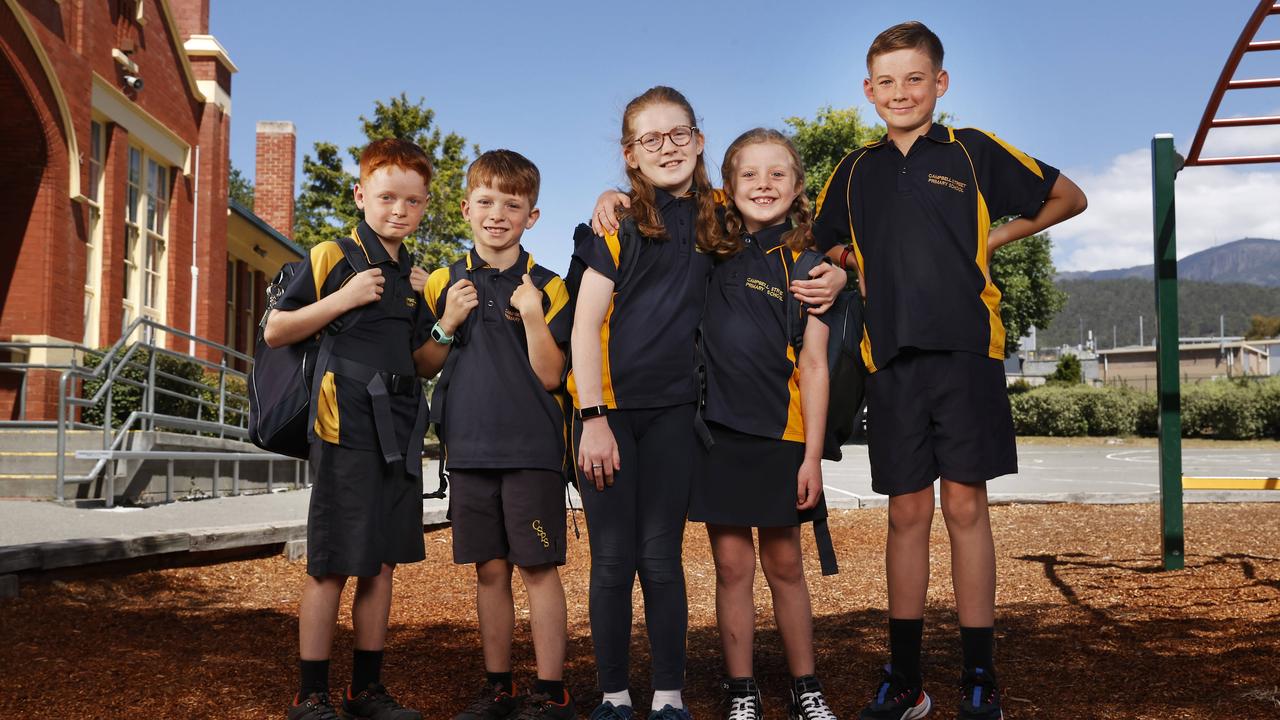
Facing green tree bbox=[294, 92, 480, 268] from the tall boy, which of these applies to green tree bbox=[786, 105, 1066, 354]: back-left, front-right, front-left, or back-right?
front-right

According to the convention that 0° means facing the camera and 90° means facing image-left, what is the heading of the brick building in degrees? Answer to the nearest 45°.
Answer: approximately 315°

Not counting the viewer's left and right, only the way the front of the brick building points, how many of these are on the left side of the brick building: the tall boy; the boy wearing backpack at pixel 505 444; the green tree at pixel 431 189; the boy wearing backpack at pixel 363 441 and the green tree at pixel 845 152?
2

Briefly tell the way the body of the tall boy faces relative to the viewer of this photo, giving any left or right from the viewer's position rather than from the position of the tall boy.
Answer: facing the viewer

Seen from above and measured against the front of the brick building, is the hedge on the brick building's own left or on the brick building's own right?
on the brick building's own left

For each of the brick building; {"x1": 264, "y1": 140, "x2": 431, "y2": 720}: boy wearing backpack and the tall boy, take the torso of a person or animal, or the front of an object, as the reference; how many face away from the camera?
0

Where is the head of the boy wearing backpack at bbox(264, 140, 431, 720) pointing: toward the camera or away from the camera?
toward the camera

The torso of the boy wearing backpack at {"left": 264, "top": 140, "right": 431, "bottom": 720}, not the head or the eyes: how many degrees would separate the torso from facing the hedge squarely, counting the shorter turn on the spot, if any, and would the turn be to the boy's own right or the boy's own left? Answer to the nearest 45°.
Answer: approximately 90° to the boy's own left

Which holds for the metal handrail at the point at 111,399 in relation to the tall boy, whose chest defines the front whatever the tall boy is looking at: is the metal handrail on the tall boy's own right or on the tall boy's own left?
on the tall boy's own right

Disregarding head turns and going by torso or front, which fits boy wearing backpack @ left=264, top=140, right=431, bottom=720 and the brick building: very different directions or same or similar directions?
same or similar directions

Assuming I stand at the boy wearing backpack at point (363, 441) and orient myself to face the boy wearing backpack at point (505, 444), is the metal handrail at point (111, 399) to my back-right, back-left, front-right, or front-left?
back-left

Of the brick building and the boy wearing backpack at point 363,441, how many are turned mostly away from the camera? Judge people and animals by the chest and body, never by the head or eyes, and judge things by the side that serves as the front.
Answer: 0

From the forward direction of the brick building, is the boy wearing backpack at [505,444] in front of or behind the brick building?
in front

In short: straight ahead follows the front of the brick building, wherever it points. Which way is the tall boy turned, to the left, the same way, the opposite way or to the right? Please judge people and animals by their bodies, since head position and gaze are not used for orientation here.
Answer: to the right

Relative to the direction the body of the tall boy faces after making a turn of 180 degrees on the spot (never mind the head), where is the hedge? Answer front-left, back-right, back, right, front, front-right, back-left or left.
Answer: front

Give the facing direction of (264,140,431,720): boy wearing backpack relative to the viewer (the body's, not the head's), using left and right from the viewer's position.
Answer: facing the viewer and to the right of the viewer

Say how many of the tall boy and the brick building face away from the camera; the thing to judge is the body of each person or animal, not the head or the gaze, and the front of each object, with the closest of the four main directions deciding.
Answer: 0
